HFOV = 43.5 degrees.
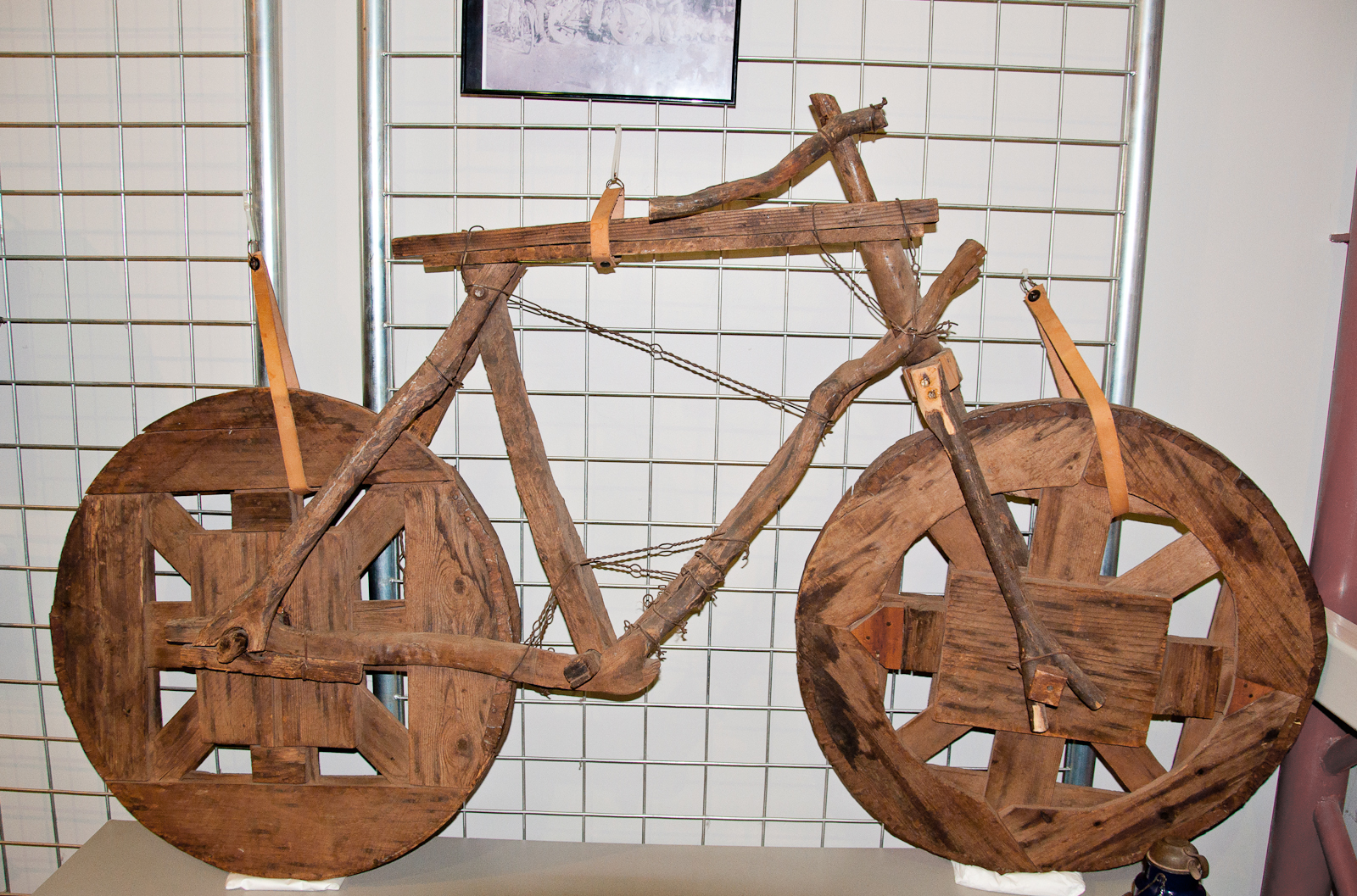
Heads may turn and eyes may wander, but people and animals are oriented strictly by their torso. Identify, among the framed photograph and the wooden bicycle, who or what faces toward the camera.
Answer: the framed photograph

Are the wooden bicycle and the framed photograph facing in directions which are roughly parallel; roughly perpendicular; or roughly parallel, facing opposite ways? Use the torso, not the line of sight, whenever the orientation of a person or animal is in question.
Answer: roughly perpendicular

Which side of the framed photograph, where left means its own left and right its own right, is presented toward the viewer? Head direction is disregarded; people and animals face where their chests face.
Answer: front

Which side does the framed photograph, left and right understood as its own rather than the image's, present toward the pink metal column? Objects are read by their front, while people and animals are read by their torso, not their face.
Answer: left

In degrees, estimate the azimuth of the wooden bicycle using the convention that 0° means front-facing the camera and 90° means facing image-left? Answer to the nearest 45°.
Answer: approximately 270°

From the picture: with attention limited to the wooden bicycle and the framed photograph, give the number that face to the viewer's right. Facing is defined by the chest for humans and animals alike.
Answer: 1
